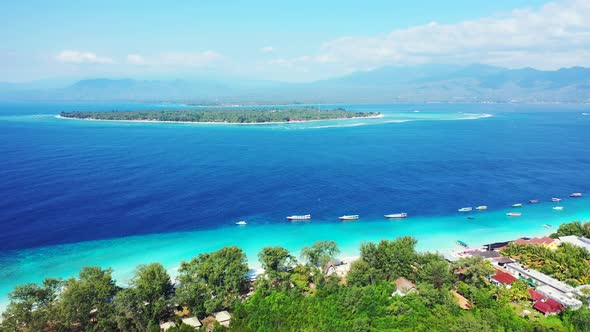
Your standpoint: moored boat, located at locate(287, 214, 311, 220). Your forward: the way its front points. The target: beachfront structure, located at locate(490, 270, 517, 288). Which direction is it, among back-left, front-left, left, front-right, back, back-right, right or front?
back-left

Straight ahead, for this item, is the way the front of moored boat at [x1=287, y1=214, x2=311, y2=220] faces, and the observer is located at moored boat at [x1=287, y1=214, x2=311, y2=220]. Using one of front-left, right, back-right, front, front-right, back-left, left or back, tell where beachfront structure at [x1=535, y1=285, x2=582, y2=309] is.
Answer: back-left

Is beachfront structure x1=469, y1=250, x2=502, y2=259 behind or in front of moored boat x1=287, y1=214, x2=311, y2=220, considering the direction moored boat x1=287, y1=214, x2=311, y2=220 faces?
behind

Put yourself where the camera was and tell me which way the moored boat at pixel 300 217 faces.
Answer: facing to the left of the viewer

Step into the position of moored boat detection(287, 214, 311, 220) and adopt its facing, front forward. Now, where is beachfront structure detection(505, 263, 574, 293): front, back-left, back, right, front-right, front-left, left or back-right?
back-left

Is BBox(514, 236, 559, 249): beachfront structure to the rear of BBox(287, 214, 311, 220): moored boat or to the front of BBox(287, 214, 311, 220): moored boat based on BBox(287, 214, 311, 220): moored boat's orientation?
to the rear
